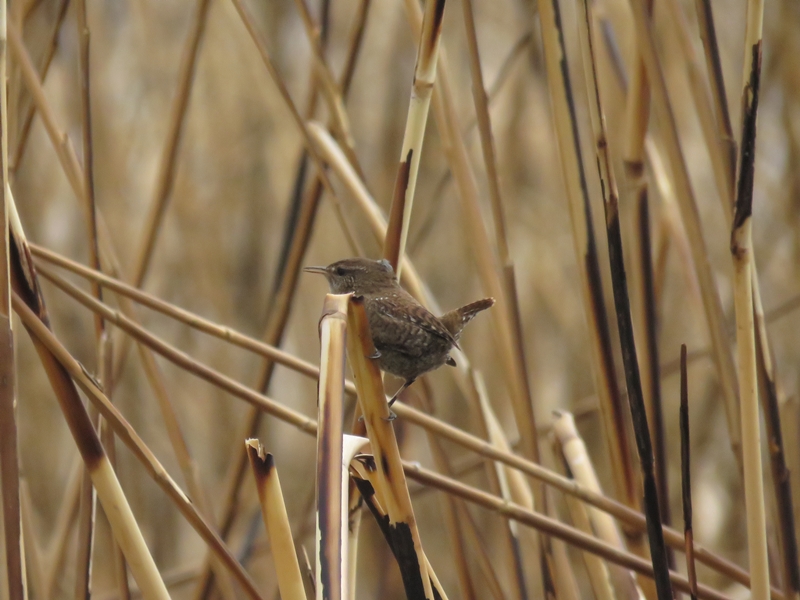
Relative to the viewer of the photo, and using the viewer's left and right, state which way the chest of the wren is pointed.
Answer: facing to the left of the viewer

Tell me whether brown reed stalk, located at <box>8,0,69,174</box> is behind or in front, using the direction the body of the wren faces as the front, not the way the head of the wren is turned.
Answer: in front
